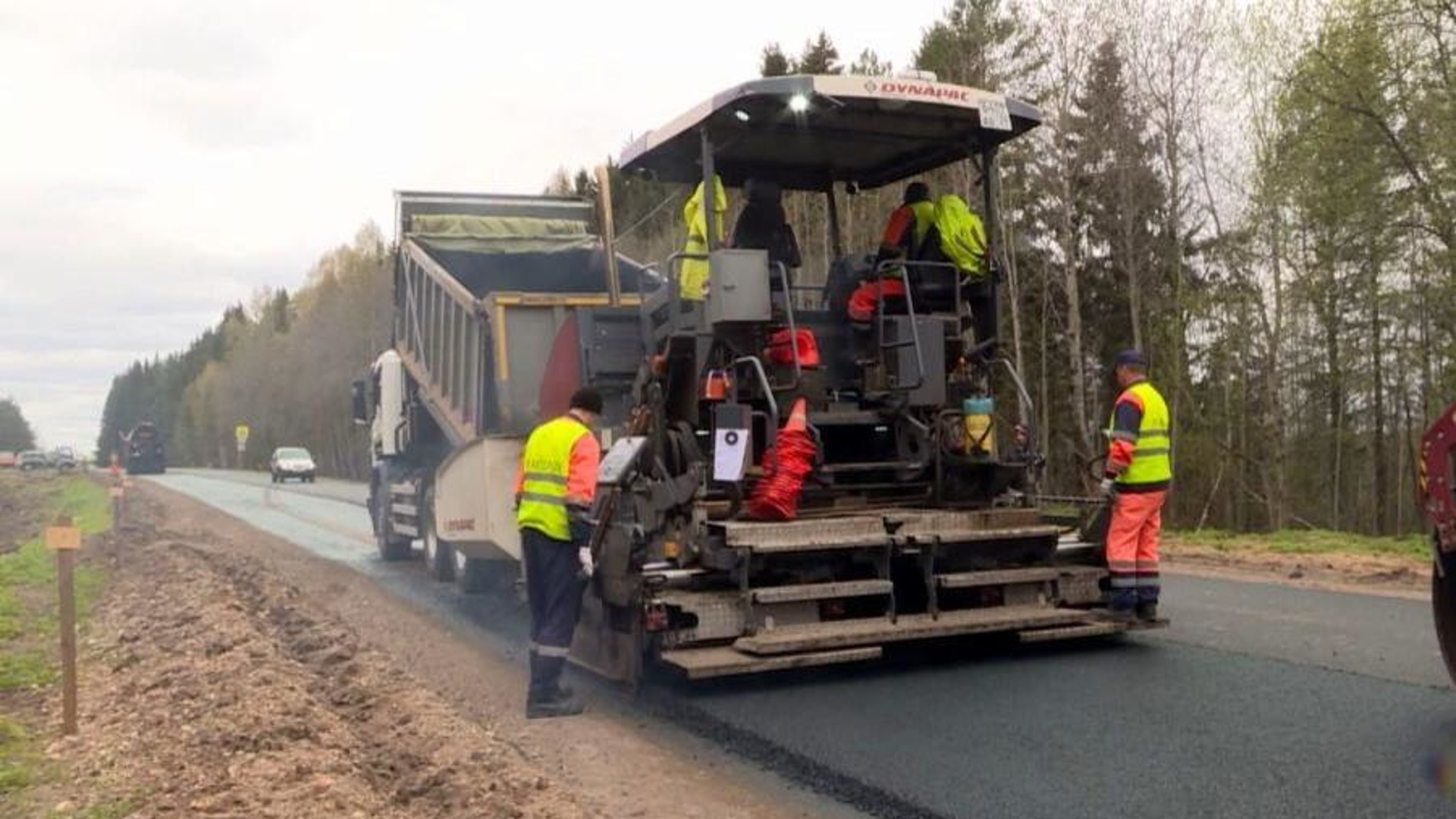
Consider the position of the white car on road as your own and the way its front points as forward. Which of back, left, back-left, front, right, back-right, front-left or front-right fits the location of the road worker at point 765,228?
front

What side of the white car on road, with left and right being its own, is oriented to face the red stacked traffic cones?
front

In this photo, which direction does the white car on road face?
toward the camera

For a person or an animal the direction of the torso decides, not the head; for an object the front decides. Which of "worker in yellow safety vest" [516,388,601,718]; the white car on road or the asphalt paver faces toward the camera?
the white car on road

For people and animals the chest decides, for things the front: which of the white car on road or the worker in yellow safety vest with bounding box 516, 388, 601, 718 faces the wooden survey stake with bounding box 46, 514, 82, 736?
the white car on road

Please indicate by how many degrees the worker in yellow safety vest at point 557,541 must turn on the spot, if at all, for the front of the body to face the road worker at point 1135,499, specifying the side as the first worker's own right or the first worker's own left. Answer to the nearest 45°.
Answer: approximately 45° to the first worker's own right

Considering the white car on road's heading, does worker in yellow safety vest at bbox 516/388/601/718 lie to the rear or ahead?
ahead

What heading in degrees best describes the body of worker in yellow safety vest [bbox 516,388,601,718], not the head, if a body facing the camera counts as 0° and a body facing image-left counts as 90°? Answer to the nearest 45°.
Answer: approximately 225°

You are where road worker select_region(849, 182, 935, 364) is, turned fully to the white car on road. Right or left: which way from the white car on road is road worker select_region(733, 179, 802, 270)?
left

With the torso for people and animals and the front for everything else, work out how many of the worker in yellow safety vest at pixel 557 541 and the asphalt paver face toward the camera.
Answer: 0

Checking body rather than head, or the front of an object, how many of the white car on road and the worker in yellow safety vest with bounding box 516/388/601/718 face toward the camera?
1

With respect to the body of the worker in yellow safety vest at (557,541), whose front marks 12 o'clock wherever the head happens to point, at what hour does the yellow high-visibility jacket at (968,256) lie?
The yellow high-visibility jacket is roughly at 1 o'clock from the worker in yellow safety vest.

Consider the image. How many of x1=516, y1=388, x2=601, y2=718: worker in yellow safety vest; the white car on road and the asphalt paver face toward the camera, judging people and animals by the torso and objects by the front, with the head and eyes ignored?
1

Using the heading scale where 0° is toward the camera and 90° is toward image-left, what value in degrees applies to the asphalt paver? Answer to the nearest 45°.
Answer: approximately 135°

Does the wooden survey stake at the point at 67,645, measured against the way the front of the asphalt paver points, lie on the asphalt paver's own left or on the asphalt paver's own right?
on the asphalt paver's own left

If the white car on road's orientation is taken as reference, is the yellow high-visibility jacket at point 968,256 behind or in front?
in front
